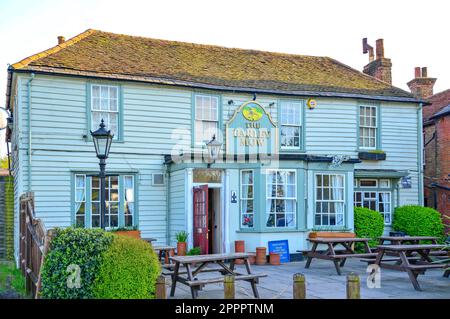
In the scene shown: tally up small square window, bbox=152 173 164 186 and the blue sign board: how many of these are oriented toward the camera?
2

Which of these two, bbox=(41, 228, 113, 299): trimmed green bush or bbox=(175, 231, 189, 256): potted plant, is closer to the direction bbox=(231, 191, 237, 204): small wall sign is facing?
the trimmed green bush

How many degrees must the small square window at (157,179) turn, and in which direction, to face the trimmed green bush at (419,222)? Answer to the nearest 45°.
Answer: approximately 90° to its left

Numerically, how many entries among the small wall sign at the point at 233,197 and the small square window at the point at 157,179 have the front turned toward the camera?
2

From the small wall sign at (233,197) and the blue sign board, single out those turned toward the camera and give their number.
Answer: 2

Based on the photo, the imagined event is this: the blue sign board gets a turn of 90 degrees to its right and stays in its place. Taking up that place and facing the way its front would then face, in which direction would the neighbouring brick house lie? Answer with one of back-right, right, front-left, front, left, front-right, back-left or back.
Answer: back-right

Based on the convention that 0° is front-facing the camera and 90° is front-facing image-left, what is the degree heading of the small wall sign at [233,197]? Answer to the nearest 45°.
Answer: approximately 0°

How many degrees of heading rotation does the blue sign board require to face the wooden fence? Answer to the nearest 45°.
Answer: approximately 45° to its right

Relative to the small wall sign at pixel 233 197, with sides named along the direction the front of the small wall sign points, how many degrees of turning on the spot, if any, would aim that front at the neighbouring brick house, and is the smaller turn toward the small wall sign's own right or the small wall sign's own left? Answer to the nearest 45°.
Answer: approximately 135° to the small wall sign's own left
